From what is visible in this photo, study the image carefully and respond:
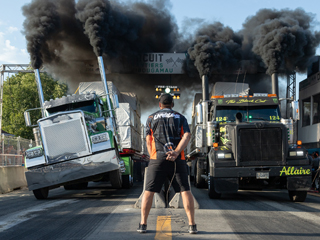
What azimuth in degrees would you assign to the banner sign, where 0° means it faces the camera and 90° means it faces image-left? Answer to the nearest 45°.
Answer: approximately 0°

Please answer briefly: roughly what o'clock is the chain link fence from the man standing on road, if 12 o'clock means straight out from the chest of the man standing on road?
The chain link fence is roughly at 11 o'clock from the man standing on road.

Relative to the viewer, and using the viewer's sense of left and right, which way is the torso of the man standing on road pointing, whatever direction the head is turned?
facing away from the viewer

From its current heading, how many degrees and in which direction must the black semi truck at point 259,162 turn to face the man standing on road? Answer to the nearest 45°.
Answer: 0° — it already faces them

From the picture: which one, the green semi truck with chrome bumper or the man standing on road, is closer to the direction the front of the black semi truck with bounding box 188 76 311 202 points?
the man standing on road

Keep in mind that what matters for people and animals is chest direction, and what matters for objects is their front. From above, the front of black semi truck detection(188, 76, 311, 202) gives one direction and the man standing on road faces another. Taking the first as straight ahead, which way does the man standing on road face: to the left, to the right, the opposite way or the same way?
the opposite way

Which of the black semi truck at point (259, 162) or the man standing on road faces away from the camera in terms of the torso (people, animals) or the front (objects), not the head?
the man standing on road

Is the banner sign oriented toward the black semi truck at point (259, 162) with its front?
yes

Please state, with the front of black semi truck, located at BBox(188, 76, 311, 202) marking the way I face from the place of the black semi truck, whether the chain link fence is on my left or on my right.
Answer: on my right

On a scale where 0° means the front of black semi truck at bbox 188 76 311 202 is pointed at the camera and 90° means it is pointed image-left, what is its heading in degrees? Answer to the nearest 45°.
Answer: approximately 0°

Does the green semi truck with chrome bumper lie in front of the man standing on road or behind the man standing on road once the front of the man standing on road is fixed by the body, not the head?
in front

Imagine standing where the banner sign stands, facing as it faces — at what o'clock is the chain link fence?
The chain link fence is roughly at 1 o'clock from the banner sign.

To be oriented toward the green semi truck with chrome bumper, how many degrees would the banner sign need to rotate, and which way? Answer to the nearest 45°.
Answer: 0° — it already faces it
